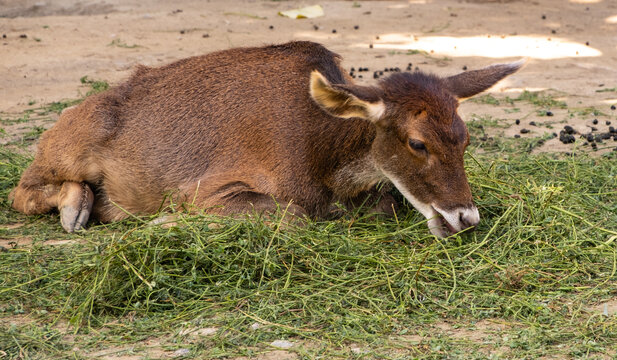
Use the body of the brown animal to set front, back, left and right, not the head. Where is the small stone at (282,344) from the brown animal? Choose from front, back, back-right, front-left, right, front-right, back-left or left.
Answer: right

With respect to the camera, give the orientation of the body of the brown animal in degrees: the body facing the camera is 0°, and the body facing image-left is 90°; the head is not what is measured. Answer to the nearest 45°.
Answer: approximately 270°

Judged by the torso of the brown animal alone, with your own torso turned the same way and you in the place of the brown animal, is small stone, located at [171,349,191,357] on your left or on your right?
on your right
